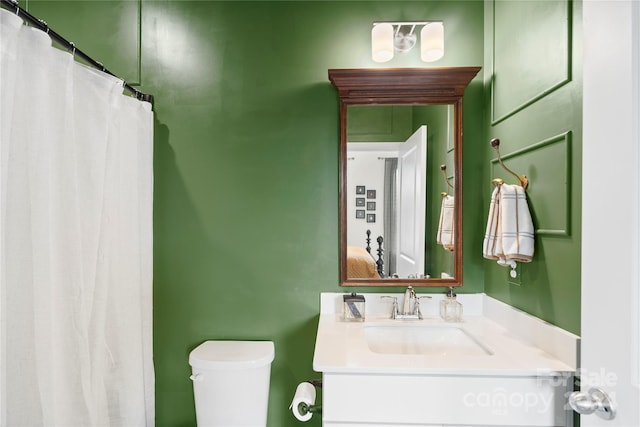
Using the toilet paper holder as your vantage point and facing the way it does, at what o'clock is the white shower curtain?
The white shower curtain is roughly at 12 o'clock from the toilet paper holder.

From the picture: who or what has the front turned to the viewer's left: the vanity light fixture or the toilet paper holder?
the toilet paper holder

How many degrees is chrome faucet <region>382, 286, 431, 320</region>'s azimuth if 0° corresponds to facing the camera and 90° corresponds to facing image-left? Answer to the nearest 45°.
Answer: approximately 0°

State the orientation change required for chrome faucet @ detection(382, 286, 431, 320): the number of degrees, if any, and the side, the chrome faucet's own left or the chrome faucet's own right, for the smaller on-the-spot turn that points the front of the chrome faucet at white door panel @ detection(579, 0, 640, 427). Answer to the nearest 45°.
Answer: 0° — it already faces it

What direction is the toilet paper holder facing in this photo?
to the viewer's left

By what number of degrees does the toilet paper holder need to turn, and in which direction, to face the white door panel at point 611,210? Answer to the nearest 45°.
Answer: approximately 135° to its left

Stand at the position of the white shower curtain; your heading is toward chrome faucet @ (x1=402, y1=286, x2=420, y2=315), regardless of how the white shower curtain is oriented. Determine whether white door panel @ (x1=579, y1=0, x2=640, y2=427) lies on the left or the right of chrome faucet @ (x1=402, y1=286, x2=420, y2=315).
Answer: right

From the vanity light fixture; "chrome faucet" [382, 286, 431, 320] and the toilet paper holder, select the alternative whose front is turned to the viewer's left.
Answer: the toilet paper holder

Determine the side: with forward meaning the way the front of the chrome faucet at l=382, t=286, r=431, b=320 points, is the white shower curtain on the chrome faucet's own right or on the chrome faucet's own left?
on the chrome faucet's own right
